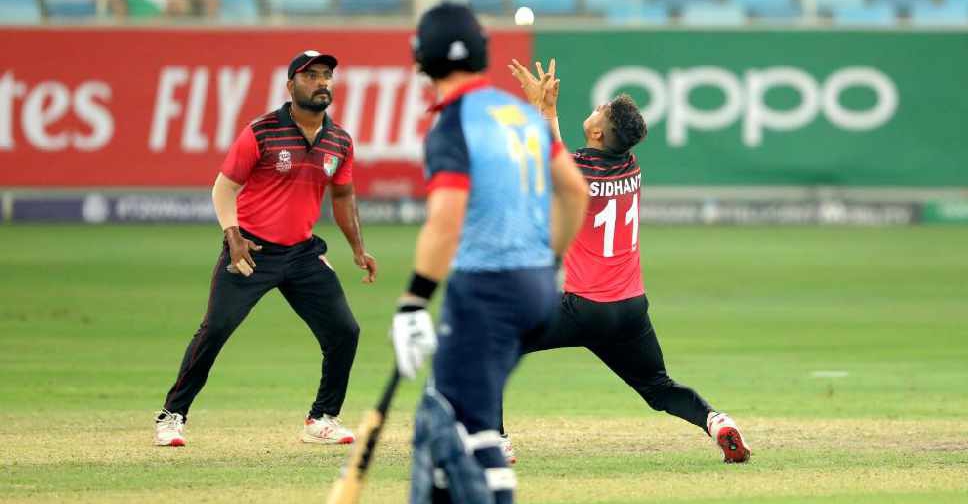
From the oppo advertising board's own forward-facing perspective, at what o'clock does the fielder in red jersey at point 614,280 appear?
The fielder in red jersey is roughly at 12 o'clock from the oppo advertising board.

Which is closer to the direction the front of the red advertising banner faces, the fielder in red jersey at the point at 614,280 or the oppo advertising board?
the fielder in red jersey

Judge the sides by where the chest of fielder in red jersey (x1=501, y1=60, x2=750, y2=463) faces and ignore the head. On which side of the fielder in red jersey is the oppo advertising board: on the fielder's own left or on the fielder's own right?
on the fielder's own right

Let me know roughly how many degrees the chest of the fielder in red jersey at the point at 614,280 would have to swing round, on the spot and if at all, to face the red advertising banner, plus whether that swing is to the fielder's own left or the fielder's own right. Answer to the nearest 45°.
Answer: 0° — they already face it

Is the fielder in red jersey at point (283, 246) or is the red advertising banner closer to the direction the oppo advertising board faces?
the fielder in red jersey

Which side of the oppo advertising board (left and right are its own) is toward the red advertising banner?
right

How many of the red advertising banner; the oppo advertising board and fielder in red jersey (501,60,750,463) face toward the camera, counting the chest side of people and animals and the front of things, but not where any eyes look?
2

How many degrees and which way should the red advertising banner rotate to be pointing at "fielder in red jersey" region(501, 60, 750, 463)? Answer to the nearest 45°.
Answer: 0° — it already faces them

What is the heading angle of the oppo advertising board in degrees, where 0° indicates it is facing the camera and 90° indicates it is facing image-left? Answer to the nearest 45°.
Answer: approximately 0°

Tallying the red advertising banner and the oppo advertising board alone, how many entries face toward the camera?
2
